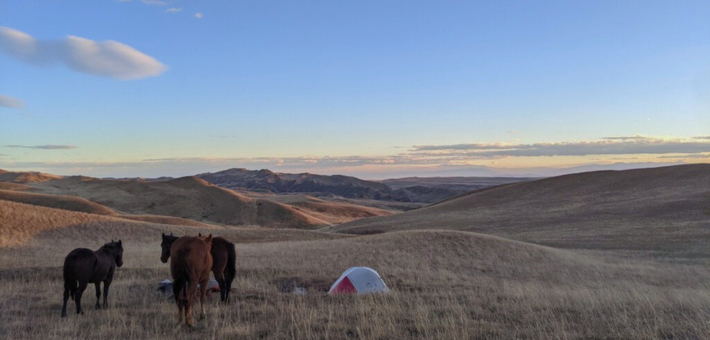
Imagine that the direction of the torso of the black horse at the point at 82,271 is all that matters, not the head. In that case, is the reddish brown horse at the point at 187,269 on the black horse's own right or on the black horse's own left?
on the black horse's own right

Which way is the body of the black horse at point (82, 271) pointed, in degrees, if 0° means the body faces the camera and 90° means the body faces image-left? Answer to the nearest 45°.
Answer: approximately 225°

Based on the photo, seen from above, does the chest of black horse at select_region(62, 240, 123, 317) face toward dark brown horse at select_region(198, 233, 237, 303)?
no

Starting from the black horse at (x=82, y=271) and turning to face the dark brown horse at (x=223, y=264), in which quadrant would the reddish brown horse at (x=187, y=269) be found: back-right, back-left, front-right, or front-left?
front-right

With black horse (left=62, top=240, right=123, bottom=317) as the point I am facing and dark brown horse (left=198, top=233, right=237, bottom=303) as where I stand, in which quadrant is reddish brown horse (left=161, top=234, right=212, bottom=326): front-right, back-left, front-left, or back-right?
front-left

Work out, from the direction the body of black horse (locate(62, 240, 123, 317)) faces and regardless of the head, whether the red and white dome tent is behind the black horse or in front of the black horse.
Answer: in front

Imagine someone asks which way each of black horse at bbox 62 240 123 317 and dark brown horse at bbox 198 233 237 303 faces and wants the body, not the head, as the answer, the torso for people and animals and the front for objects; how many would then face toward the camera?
0

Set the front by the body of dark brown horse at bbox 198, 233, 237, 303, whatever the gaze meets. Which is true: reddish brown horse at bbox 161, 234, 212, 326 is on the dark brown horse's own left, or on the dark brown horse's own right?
on the dark brown horse's own left

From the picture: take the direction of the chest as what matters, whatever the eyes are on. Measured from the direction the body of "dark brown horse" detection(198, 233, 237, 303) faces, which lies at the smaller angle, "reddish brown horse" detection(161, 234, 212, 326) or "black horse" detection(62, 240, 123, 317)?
the black horse

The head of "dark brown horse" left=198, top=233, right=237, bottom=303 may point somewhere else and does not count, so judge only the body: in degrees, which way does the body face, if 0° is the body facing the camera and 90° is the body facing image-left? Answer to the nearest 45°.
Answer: approximately 135°

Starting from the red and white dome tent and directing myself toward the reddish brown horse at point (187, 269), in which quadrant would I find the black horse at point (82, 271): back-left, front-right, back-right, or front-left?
front-right

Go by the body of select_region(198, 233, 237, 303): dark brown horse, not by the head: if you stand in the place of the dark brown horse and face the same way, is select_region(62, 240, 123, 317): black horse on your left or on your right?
on your left
